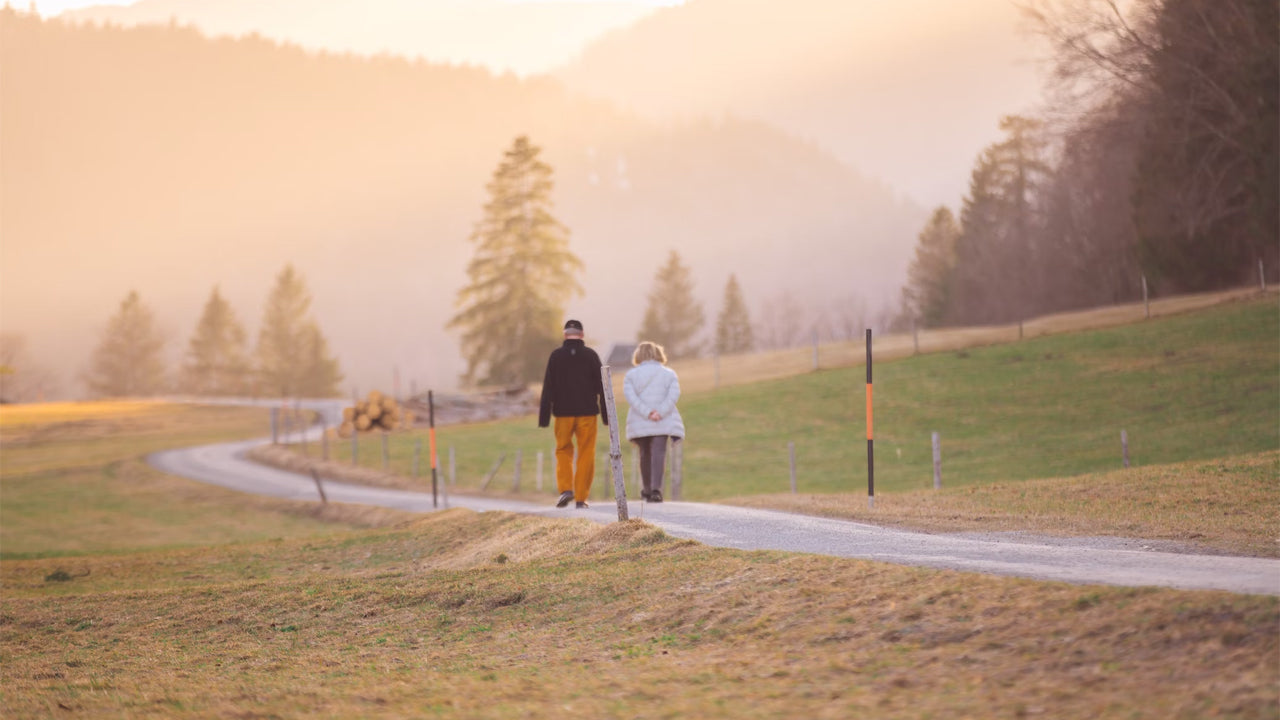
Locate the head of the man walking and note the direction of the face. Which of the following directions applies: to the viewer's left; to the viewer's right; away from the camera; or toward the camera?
away from the camera

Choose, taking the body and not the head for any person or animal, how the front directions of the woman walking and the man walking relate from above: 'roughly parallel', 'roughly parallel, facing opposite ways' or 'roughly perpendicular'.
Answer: roughly parallel

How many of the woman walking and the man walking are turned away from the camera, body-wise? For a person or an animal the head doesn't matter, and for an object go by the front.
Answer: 2

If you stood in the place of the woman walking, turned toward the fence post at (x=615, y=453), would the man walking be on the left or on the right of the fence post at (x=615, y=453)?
right

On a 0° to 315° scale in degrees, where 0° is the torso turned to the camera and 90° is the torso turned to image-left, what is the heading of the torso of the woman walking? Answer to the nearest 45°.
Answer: approximately 180°

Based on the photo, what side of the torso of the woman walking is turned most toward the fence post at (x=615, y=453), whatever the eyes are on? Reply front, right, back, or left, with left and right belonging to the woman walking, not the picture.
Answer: back

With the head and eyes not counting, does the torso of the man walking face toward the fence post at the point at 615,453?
no

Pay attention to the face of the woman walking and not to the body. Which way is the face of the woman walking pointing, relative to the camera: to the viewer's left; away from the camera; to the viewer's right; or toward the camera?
away from the camera

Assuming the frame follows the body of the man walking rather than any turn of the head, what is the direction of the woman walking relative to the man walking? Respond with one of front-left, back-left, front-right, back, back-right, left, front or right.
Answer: front-right

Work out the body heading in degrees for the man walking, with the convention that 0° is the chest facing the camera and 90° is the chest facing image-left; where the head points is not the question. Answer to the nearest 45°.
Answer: approximately 180°

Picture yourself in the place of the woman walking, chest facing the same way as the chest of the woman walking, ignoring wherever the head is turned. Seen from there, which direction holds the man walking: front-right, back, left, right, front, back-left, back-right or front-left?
back-left
